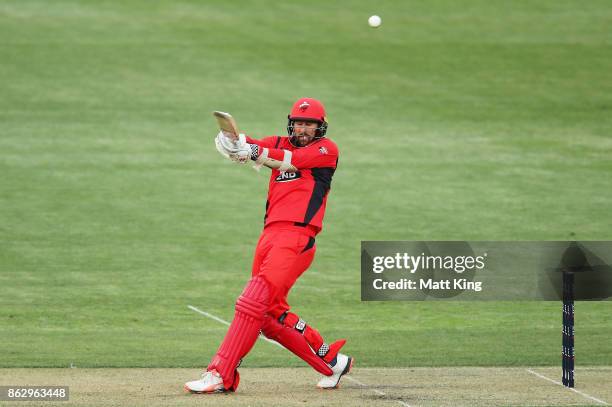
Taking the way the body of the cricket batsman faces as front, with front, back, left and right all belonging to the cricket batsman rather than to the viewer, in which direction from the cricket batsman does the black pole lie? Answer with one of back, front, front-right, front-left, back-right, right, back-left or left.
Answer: back-left

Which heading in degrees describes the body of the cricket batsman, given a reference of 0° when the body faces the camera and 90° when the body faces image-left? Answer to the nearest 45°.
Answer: approximately 45°
